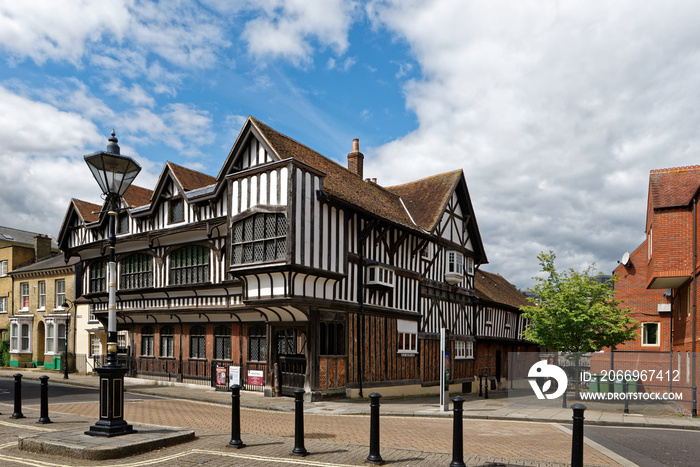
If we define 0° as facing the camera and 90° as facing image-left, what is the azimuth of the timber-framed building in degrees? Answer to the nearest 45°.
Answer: approximately 45°

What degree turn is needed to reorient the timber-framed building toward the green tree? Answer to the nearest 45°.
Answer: approximately 135° to its left

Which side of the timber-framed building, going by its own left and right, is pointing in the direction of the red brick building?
left

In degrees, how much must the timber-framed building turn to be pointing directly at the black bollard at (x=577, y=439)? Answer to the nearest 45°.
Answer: approximately 45° to its left

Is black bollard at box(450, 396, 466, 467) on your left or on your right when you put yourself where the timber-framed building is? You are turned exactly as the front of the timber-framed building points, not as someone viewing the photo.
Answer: on your left

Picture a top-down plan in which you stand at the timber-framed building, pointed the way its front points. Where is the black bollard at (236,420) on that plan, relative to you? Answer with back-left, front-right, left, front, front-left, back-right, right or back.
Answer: front-left
